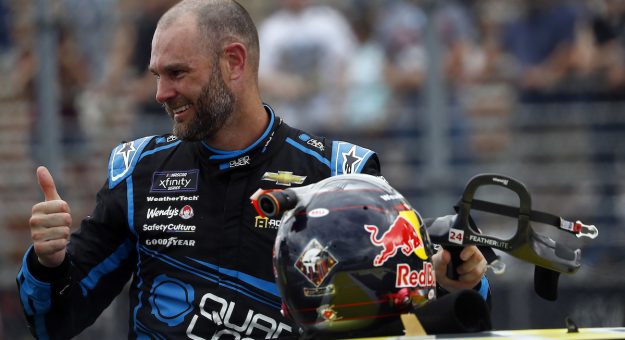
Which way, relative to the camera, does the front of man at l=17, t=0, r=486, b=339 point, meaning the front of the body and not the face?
toward the camera

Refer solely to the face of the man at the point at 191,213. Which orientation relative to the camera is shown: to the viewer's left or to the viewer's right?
to the viewer's left
